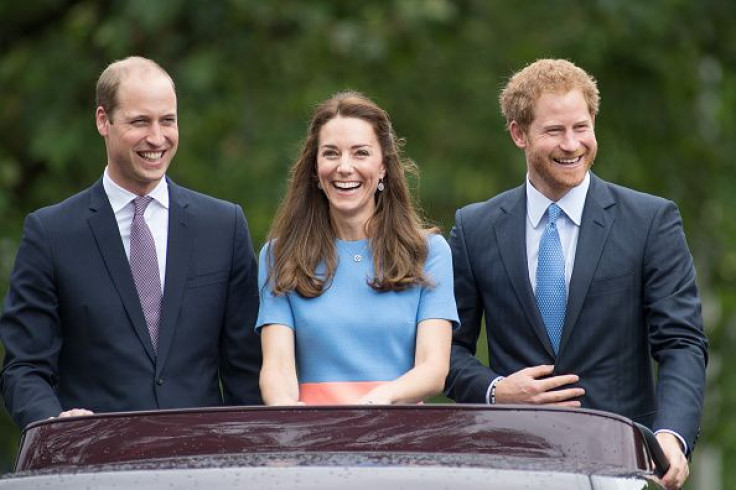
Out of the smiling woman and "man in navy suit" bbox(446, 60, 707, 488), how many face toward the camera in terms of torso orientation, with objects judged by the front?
2

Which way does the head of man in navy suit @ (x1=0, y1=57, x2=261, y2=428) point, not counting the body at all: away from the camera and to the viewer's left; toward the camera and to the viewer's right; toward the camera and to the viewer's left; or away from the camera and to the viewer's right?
toward the camera and to the viewer's right

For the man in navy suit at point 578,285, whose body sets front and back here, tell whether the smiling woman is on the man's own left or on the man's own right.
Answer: on the man's own right

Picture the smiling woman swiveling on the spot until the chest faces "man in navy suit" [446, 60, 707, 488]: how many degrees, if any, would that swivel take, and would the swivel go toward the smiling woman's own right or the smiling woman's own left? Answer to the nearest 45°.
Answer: approximately 90° to the smiling woman's own left

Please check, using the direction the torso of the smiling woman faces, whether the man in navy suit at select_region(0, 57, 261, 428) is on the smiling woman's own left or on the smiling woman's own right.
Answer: on the smiling woman's own right

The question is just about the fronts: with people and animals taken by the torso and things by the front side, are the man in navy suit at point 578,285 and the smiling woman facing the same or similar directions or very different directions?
same or similar directions

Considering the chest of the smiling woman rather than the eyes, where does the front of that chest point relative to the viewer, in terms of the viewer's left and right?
facing the viewer

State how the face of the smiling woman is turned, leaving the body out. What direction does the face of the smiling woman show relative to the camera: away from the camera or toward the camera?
toward the camera
